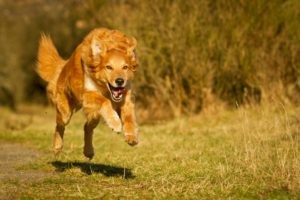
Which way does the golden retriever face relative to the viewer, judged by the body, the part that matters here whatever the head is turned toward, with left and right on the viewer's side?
facing the viewer and to the right of the viewer
